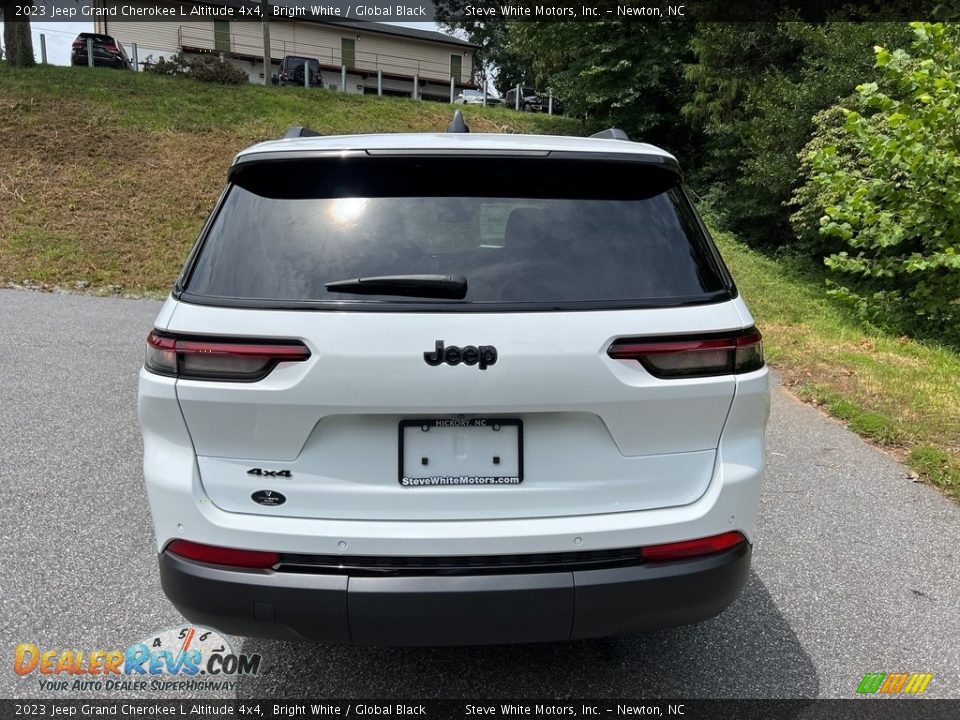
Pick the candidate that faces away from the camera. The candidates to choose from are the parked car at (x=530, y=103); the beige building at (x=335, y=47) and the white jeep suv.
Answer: the white jeep suv

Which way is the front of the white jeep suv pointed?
away from the camera

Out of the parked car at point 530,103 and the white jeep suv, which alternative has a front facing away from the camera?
the white jeep suv

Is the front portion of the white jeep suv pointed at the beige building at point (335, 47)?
yes

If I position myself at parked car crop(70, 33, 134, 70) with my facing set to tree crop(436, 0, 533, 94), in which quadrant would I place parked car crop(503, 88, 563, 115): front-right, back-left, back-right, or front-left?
front-right

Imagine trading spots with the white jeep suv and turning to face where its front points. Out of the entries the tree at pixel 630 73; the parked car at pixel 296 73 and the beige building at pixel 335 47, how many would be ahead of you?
3

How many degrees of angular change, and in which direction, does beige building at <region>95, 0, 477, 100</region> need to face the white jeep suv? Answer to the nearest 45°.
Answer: approximately 45° to its right

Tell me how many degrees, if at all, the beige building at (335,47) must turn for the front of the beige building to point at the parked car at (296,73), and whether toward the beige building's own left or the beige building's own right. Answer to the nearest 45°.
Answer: approximately 45° to the beige building's own right

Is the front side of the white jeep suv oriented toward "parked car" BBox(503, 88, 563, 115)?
yes

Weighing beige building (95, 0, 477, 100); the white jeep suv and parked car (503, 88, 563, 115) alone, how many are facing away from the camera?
1

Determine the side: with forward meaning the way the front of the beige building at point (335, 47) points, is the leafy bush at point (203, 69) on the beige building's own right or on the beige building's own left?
on the beige building's own right

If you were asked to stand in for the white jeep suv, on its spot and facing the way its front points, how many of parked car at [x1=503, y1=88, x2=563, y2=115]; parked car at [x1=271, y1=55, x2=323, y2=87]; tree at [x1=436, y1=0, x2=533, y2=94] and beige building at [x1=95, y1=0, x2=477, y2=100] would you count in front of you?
4

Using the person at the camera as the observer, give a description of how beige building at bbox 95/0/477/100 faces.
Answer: facing the viewer and to the right of the viewer
